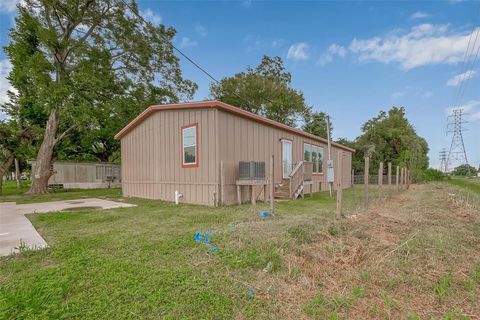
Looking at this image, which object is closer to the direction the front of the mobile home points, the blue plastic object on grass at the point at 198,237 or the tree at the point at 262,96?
the blue plastic object on grass

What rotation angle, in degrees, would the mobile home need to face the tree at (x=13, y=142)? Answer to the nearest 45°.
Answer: approximately 180°

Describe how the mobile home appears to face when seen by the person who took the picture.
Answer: facing the viewer and to the right of the viewer

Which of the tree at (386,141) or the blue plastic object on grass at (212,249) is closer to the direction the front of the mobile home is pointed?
the blue plastic object on grass

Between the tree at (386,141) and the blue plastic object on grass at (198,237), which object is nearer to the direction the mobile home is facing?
the blue plastic object on grass

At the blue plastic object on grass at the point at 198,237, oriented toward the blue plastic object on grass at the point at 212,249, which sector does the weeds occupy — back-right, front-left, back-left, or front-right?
front-left

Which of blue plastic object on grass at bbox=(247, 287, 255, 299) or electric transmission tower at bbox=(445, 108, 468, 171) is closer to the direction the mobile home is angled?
the blue plastic object on grass

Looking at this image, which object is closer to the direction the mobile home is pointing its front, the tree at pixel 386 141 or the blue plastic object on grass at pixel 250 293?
the blue plastic object on grass

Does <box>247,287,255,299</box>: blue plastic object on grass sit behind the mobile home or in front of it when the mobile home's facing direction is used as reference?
in front

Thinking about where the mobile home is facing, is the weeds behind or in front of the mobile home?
in front

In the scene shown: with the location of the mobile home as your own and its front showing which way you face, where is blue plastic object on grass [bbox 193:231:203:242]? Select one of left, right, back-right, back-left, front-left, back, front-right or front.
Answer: front-right

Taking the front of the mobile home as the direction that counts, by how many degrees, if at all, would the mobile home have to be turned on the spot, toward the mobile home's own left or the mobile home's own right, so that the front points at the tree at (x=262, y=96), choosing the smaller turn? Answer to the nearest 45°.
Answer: approximately 135° to the mobile home's own left
